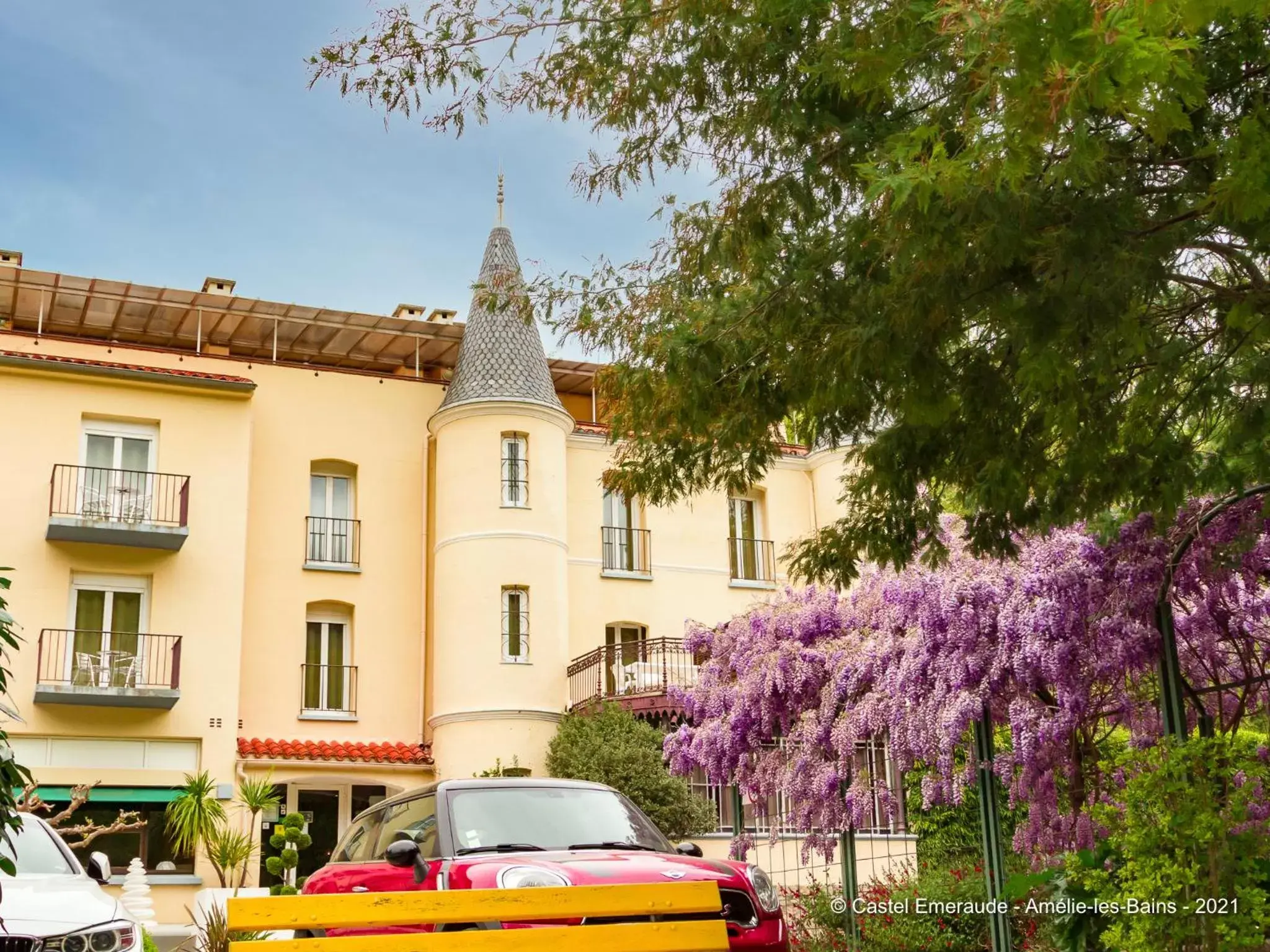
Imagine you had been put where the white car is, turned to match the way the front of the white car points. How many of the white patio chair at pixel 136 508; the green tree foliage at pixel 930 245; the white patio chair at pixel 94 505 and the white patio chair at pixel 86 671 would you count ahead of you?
1

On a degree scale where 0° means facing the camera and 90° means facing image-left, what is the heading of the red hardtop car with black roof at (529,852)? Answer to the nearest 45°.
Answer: approximately 315°

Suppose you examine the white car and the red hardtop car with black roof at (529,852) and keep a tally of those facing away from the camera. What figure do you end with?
0

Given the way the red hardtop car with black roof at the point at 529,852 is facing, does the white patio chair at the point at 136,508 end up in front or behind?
behind
